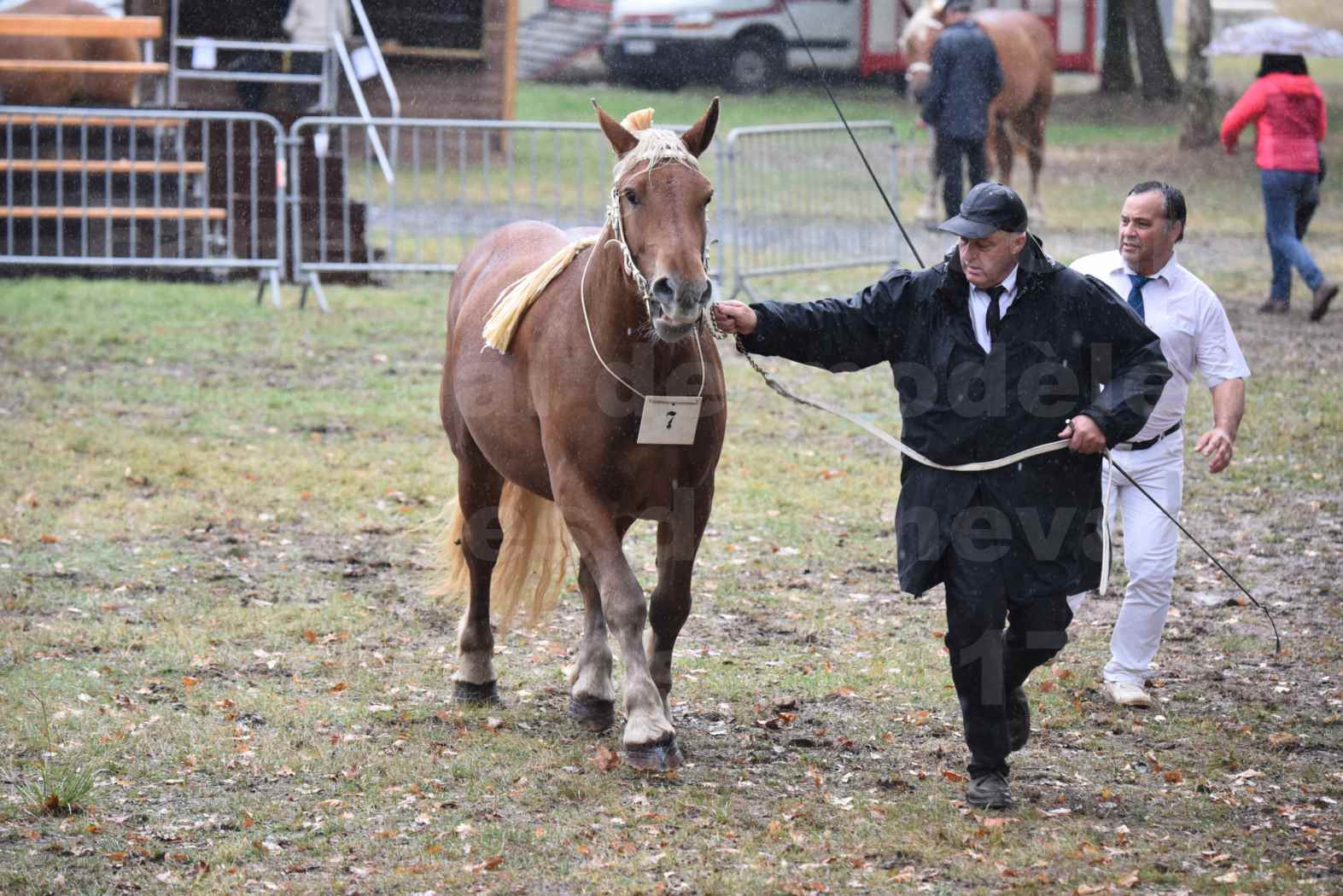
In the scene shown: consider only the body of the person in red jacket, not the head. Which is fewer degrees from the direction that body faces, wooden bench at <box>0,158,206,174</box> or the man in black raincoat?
the wooden bench

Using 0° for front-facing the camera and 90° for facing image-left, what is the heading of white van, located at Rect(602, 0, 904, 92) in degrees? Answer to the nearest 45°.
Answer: approximately 45°

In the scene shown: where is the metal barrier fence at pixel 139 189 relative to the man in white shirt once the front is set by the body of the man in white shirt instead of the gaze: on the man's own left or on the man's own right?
on the man's own right

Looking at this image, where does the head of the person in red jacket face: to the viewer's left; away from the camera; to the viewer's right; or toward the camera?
away from the camera

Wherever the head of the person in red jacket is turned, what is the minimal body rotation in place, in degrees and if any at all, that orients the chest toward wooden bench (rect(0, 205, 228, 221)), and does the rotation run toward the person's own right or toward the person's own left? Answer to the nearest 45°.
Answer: approximately 45° to the person's own left

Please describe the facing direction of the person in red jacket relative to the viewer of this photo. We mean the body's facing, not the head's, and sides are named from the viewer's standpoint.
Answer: facing away from the viewer and to the left of the viewer

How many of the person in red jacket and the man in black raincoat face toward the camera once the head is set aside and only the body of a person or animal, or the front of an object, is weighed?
1

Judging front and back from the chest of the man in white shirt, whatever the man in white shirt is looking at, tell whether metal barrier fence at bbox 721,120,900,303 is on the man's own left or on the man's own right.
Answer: on the man's own right
